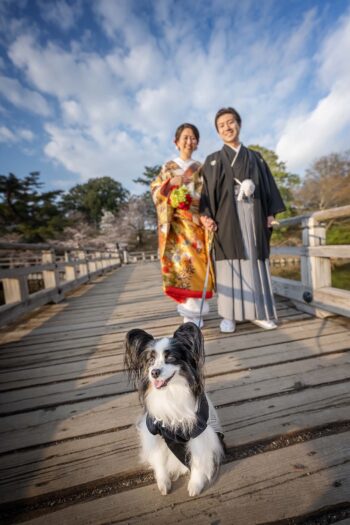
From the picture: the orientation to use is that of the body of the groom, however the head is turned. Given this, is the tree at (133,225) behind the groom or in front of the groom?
behind

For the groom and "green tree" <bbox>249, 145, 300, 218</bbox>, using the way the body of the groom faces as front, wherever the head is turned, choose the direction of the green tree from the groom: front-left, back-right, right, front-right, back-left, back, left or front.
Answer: back

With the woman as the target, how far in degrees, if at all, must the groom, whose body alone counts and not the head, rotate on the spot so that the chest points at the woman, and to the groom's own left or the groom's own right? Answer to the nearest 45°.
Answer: approximately 90° to the groom's own right

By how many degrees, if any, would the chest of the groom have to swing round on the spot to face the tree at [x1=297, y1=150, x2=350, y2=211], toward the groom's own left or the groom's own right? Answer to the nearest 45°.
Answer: approximately 180°

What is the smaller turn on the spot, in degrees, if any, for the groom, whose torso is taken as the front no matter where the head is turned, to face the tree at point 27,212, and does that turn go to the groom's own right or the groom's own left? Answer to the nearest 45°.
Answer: approximately 135° to the groom's own right

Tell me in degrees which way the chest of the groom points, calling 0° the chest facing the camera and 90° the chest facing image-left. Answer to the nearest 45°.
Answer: approximately 0°

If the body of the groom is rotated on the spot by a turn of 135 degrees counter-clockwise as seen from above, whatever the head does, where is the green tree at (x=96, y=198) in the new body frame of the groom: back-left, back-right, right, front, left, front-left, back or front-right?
left

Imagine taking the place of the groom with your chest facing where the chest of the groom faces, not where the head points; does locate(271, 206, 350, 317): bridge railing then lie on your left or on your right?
on your left
